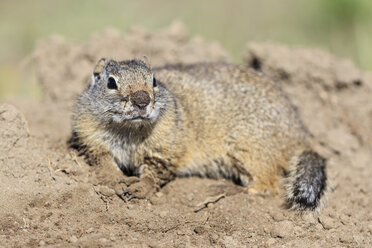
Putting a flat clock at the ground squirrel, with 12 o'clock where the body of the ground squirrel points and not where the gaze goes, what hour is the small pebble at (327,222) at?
The small pebble is roughly at 7 o'clock from the ground squirrel.

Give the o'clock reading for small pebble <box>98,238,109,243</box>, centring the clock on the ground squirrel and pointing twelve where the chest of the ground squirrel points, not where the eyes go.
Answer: The small pebble is roughly at 10 o'clock from the ground squirrel.

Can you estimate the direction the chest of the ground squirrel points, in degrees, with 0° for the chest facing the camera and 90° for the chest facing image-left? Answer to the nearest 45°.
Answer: approximately 90°

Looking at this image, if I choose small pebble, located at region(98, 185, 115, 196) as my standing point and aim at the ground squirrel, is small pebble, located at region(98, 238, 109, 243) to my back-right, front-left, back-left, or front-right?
back-right

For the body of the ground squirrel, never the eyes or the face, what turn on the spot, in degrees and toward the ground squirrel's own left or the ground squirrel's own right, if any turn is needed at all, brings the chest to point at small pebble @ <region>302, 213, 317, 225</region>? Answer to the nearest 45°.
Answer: approximately 135° to the ground squirrel's own left

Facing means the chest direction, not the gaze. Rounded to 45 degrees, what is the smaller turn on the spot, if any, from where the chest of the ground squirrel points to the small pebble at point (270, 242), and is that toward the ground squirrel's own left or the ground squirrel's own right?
approximately 135° to the ground squirrel's own left

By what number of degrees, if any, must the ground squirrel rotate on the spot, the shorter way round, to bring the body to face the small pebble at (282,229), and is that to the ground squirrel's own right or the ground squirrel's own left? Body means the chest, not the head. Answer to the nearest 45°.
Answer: approximately 135° to the ground squirrel's own left
